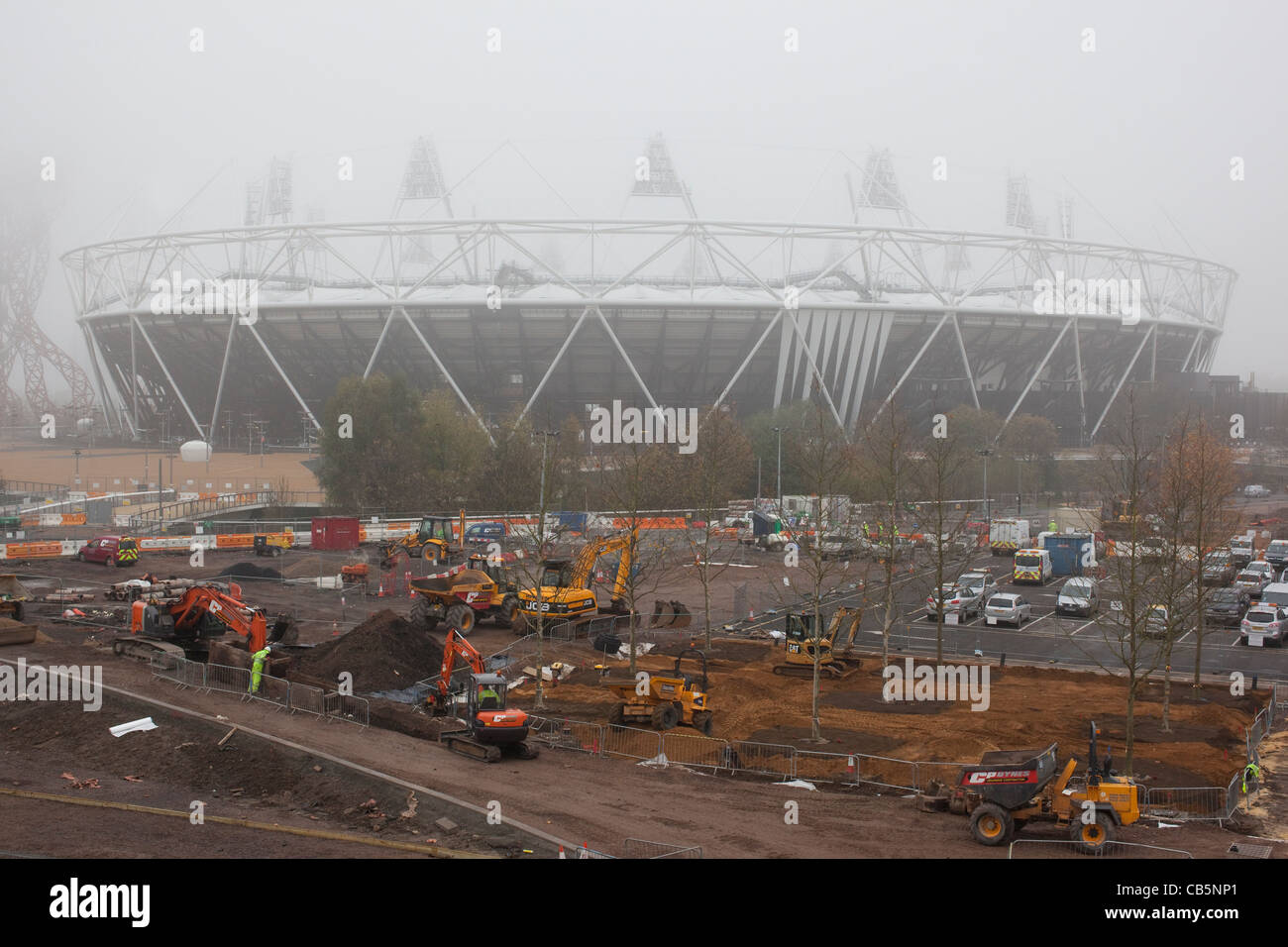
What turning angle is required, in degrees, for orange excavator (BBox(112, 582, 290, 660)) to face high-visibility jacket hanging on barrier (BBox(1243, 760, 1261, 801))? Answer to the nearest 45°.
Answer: approximately 45° to its right

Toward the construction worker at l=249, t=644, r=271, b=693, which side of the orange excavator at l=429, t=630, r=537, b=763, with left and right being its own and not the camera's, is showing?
front

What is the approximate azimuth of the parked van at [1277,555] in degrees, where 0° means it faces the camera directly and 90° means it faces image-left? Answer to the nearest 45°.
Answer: approximately 0°

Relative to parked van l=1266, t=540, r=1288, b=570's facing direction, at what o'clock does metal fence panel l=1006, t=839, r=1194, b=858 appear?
The metal fence panel is roughly at 12 o'clock from the parked van.

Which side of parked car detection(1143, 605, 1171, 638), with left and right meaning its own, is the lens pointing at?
front

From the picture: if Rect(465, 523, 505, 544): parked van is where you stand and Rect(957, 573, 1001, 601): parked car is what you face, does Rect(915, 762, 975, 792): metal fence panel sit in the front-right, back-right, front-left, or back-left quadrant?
front-right

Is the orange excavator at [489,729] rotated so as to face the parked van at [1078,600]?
no

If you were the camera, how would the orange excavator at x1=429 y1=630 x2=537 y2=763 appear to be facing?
facing away from the viewer and to the left of the viewer

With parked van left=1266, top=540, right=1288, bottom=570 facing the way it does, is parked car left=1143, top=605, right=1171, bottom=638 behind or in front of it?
in front

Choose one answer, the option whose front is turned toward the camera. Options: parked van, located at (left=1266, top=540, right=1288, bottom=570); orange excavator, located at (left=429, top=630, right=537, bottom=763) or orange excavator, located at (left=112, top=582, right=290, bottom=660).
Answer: the parked van

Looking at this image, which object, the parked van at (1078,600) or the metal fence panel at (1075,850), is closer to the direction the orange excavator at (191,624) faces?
the parked van

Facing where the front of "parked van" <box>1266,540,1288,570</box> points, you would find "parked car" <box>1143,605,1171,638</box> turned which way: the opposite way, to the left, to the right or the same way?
the same way

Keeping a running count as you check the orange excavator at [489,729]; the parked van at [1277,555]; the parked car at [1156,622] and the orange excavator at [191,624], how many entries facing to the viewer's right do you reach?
1

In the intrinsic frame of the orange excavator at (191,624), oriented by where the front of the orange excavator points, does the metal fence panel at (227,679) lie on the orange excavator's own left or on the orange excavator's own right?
on the orange excavator's own right

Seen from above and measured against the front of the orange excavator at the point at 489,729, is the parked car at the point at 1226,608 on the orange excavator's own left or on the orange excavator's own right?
on the orange excavator's own right

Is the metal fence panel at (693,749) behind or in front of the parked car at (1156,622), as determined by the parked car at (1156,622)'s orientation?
in front

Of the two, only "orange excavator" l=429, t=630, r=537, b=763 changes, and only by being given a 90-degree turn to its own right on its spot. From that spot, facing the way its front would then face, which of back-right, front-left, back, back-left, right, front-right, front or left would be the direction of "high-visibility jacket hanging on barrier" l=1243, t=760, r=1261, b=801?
front-right
